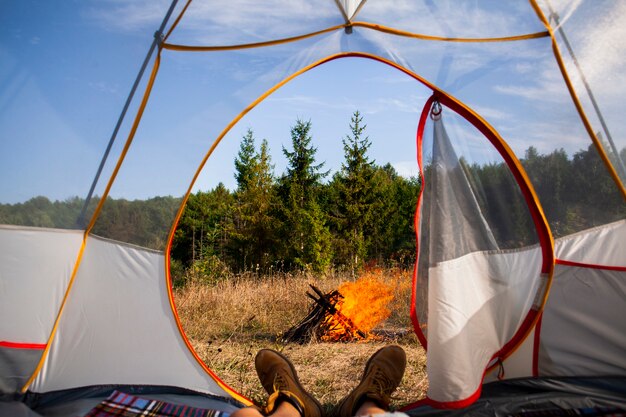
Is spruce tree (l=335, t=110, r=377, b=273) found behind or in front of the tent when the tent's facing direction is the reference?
in front

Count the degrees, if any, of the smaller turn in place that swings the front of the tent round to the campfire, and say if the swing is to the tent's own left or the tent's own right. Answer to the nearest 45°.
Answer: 0° — it already faces it

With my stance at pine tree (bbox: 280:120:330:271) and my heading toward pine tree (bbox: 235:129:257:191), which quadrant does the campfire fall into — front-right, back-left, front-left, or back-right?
back-left

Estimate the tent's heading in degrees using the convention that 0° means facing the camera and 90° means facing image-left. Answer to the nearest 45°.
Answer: approximately 180°

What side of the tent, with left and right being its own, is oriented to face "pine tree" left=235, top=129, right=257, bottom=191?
front

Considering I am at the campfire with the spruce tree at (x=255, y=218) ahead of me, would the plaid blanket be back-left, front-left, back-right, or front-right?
back-left

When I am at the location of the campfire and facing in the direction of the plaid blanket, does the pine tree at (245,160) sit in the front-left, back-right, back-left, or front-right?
back-right
